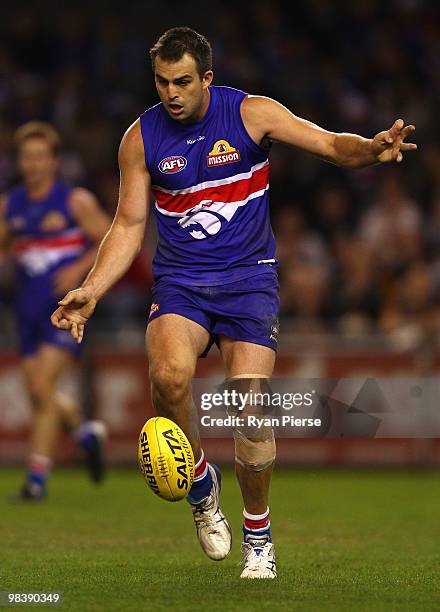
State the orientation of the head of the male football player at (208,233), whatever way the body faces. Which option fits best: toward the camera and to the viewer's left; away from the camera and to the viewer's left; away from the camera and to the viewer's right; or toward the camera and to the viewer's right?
toward the camera and to the viewer's left

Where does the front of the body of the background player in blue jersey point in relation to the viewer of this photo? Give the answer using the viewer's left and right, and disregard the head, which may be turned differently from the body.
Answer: facing the viewer and to the left of the viewer

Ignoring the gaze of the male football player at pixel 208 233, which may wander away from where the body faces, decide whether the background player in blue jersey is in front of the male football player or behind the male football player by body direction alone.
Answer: behind

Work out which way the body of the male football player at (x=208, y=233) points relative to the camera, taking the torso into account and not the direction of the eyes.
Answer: toward the camera

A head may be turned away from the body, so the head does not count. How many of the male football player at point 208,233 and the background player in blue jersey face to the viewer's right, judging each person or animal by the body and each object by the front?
0

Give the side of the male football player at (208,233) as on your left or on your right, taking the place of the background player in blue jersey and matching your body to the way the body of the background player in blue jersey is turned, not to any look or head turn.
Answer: on your left

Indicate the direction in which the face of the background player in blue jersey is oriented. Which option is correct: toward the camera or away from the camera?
toward the camera
